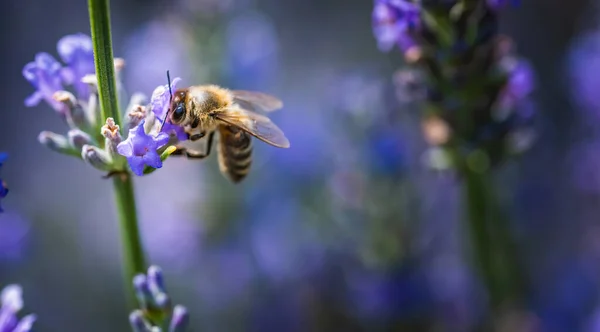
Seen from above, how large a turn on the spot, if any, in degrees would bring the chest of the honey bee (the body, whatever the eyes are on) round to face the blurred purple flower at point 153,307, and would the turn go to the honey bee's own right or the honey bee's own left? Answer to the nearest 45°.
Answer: approximately 45° to the honey bee's own left

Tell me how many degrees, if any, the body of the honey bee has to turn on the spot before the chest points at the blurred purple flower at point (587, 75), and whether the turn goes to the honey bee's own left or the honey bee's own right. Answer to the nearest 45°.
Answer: approximately 135° to the honey bee's own right

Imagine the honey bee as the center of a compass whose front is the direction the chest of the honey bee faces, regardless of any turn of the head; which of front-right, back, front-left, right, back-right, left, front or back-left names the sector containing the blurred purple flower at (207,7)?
right

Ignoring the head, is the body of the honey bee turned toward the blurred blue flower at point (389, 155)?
no

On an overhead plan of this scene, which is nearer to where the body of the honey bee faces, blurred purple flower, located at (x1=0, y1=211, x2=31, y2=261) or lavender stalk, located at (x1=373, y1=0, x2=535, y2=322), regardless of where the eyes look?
the blurred purple flower

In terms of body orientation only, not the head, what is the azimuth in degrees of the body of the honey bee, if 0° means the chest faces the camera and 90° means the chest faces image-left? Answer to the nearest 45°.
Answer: approximately 90°

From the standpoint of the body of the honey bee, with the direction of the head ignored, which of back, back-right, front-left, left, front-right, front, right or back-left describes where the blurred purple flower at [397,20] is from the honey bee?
back
